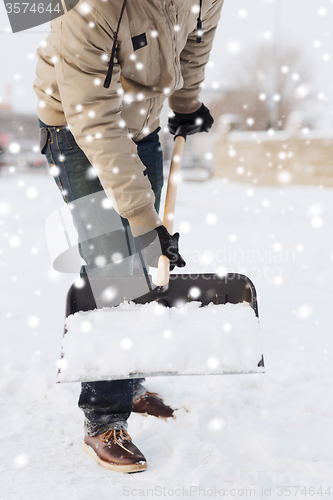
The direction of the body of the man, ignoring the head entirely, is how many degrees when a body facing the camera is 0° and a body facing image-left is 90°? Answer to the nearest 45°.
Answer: approximately 315°

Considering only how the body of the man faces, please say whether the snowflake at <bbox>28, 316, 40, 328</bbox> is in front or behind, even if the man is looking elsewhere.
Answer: behind
